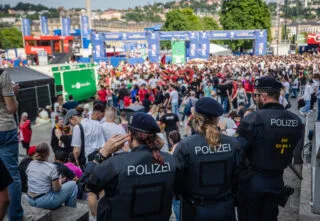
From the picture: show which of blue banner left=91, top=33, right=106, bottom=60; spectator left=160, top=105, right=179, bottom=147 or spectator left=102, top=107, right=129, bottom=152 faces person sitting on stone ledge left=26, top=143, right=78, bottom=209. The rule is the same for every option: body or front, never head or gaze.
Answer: the blue banner

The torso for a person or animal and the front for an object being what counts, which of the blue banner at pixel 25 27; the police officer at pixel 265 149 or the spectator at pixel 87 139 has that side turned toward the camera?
the blue banner

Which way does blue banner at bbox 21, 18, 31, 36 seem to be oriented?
toward the camera

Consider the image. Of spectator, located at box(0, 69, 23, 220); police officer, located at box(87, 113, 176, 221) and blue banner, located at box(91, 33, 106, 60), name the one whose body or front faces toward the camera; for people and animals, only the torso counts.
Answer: the blue banner

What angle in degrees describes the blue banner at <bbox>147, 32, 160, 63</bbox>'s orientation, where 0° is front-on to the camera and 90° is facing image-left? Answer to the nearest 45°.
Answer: approximately 0°

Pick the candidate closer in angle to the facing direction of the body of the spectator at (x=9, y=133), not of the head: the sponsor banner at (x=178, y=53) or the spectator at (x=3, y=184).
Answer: the sponsor banner

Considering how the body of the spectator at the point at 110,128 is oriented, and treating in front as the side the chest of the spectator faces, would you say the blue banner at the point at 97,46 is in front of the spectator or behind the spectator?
in front

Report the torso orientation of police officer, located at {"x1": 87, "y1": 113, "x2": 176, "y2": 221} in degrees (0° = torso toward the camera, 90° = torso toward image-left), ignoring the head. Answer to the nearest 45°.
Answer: approximately 135°

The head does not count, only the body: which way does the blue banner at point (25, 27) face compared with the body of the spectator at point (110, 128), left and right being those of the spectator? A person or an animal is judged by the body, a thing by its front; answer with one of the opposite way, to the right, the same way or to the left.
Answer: the opposite way

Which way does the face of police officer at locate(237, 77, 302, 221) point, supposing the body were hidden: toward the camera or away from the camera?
away from the camera

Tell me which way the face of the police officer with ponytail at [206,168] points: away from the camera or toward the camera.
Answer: away from the camera

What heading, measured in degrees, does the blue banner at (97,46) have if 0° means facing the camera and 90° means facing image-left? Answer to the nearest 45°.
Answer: approximately 0°

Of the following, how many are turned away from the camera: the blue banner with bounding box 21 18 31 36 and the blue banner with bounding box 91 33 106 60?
0

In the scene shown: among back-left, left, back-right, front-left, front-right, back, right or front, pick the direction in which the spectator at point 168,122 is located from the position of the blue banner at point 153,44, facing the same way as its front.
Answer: front

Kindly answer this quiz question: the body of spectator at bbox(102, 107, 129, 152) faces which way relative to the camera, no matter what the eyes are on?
away from the camera
